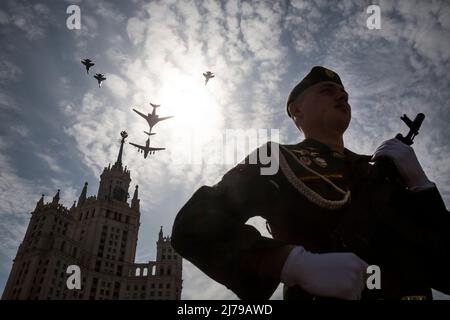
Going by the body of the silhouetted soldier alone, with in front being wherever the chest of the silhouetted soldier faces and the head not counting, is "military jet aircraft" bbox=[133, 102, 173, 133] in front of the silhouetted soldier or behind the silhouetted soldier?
behind
